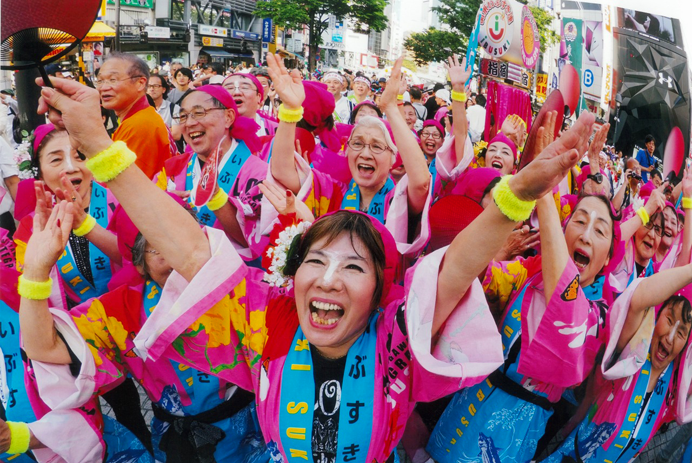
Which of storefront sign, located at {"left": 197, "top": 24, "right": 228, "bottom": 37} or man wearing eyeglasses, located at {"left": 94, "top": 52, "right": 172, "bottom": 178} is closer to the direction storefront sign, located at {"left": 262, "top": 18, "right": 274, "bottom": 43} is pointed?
the man wearing eyeglasses

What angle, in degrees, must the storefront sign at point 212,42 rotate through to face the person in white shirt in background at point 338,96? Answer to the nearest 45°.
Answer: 0° — it already faces them

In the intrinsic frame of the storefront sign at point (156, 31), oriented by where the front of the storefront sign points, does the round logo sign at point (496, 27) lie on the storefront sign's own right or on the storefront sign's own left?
on the storefront sign's own left

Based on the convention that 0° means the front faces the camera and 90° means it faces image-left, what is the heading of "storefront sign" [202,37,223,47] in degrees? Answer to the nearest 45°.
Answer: approximately 0°

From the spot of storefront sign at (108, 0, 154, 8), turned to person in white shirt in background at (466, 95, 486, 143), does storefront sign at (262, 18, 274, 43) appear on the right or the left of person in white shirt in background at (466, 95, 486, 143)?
left
